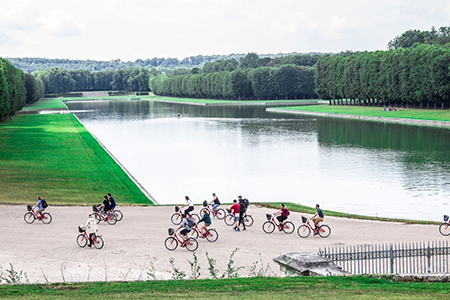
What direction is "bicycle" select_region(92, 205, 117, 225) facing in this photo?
to the viewer's left

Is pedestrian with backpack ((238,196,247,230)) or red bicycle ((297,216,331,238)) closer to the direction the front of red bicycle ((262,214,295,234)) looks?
the pedestrian with backpack

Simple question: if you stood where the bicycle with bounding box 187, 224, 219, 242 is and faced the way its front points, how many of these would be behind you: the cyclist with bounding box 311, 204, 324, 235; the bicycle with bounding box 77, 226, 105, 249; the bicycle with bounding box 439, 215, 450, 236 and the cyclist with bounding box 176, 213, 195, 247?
2

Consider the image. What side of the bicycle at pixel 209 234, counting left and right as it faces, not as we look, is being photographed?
left

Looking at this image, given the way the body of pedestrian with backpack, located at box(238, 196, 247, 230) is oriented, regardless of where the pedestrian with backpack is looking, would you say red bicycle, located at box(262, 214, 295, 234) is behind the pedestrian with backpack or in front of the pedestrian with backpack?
behind

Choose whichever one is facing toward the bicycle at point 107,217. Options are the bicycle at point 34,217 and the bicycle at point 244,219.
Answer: the bicycle at point 244,219

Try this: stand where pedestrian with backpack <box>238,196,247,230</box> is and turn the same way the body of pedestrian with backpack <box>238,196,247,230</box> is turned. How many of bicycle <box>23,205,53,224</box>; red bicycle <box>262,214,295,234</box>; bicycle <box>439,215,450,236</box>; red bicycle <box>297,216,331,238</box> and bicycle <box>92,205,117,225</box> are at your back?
3

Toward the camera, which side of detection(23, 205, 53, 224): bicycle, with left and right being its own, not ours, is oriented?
left

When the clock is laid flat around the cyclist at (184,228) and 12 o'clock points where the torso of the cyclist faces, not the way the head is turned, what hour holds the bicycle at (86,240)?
The bicycle is roughly at 12 o'clock from the cyclist.

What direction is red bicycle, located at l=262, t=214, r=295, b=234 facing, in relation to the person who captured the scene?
facing to the left of the viewer

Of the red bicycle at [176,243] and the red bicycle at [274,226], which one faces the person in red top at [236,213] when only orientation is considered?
the red bicycle at [274,226]

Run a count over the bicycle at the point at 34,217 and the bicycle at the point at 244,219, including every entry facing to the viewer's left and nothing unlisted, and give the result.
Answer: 2

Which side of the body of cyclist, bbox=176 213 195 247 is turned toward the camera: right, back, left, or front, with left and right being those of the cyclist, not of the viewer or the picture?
left

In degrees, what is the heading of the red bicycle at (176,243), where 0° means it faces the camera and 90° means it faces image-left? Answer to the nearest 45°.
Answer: approximately 90°

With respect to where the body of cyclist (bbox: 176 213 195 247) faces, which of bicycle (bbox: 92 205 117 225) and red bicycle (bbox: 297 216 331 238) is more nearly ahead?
the bicycle
